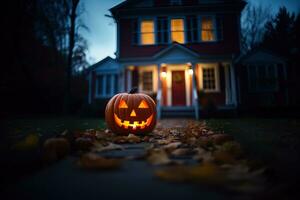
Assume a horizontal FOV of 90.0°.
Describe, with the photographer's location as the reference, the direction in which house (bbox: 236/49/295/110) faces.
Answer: facing the viewer

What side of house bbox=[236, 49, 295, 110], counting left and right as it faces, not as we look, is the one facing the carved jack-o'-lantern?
front

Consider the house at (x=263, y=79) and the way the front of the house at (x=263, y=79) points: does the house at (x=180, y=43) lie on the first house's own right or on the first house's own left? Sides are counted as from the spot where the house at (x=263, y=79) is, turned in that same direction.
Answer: on the first house's own right

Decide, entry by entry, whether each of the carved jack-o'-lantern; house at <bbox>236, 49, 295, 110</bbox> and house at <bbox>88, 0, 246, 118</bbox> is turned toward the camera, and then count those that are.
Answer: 3

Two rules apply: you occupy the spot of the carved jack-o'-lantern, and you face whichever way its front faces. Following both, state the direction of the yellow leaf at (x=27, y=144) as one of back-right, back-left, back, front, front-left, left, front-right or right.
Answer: front-right

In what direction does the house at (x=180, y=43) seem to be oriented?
toward the camera

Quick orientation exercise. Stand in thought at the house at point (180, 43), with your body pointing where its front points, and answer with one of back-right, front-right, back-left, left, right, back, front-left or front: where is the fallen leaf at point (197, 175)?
front

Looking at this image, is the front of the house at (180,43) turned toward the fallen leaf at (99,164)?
yes

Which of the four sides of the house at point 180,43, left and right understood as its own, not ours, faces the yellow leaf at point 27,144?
front

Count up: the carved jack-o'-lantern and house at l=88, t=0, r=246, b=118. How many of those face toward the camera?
2

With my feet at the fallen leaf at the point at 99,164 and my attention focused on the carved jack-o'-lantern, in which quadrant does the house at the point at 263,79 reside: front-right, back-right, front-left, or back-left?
front-right

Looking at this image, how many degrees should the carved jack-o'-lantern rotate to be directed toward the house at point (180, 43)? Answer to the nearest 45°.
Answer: approximately 135° to its left

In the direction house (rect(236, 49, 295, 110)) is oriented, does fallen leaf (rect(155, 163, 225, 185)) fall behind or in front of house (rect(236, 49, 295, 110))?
in front

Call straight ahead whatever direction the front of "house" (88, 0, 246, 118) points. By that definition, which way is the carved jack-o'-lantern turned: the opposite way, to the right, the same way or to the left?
the same way

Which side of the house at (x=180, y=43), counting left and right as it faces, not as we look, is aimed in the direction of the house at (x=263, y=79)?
left
